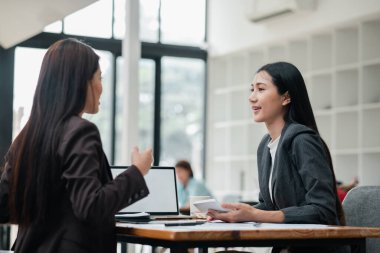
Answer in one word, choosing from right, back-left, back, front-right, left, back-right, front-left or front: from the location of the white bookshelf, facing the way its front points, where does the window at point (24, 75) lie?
front-right

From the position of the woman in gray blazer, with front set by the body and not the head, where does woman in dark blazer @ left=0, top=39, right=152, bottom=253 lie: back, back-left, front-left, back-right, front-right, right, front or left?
front

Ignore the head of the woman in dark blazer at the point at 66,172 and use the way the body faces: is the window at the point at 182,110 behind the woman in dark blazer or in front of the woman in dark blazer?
in front

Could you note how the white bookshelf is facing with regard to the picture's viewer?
facing the viewer and to the left of the viewer

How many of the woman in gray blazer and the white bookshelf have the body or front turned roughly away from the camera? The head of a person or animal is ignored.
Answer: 0

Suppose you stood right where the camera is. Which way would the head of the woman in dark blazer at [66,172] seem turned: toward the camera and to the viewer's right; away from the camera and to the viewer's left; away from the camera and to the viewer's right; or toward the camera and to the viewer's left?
away from the camera and to the viewer's right

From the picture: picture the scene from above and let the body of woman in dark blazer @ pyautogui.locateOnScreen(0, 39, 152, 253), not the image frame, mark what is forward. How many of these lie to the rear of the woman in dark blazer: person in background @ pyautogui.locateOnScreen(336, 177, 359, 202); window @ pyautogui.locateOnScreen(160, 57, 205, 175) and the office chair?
0

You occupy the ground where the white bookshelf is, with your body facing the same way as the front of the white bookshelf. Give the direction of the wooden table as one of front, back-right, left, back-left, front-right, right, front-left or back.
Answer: front-left

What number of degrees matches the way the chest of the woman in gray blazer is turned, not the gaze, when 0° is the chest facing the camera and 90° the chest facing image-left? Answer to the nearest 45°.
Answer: approximately 45°

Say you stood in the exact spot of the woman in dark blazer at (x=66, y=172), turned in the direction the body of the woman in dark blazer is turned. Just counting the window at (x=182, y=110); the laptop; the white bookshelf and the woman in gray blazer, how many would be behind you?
0

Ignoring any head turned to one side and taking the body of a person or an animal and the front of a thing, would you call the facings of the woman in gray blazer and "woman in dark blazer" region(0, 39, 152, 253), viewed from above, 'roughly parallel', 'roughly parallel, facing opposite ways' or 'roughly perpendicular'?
roughly parallel, facing opposite ways

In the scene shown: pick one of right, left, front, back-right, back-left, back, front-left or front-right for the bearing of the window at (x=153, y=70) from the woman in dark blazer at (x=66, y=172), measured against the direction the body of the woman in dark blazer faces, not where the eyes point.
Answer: front-left

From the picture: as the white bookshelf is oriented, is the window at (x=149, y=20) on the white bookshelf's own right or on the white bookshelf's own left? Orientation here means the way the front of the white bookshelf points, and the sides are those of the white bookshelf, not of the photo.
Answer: on the white bookshelf's own right

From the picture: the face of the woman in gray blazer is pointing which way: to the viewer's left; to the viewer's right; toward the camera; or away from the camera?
to the viewer's left
